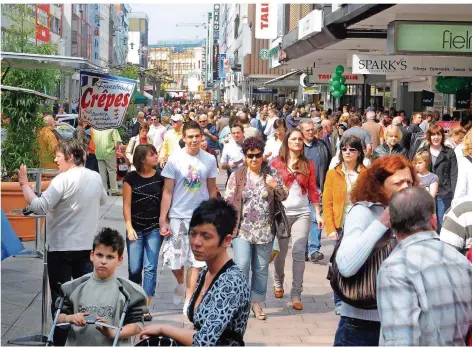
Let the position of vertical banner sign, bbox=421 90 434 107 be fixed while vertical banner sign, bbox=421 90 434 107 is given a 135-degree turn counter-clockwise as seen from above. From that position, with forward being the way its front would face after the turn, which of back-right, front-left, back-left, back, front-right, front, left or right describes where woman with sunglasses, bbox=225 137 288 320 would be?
back-right

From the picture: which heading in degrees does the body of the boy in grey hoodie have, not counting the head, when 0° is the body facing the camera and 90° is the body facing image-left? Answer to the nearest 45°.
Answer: approximately 0°

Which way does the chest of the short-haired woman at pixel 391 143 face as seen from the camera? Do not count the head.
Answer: toward the camera

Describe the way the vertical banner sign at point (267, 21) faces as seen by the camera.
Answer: facing the viewer

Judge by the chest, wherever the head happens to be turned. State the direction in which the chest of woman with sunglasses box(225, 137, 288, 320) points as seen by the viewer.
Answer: toward the camera

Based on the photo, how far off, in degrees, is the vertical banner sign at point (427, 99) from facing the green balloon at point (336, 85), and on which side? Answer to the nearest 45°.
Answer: approximately 90° to its right

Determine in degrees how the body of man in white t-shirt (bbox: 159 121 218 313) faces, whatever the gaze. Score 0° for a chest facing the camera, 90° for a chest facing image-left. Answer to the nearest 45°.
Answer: approximately 0°

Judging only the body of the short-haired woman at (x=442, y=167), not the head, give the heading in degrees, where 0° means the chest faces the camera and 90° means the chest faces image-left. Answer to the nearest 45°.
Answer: approximately 45°

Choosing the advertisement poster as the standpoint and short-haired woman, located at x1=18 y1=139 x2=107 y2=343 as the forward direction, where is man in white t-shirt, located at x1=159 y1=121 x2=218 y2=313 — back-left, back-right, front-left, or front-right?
front-left

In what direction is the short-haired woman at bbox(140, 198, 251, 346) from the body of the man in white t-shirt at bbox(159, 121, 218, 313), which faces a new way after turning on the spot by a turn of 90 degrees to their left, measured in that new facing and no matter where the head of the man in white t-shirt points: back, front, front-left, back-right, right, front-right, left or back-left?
right

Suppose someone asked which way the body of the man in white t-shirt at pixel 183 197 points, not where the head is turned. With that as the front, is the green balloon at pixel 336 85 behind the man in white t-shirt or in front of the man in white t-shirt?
behind

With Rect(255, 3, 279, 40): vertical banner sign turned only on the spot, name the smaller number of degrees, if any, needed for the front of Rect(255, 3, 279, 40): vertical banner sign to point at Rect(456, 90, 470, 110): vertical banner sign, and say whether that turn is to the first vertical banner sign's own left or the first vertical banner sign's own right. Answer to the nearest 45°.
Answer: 0° — it already faces it

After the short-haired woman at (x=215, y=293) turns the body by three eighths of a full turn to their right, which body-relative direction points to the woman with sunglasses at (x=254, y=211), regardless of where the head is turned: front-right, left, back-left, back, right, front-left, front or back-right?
front

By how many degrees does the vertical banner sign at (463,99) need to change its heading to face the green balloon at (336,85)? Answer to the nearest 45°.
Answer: approximately 135° to its right
